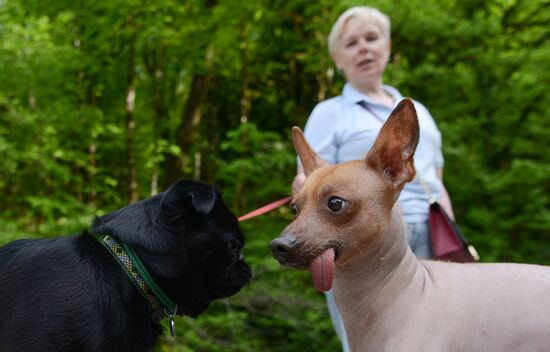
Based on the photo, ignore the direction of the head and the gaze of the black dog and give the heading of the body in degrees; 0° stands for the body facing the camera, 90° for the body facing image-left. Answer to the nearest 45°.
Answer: approximately 270°

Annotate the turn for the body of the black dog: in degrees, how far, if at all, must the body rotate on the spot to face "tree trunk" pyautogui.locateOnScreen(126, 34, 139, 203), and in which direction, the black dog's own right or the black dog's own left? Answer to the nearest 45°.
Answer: approximately 90° to the black dog's own left

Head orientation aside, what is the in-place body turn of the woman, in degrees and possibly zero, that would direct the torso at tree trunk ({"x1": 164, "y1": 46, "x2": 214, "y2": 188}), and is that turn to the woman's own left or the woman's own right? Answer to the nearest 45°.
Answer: approximately 135° to the woman's own right

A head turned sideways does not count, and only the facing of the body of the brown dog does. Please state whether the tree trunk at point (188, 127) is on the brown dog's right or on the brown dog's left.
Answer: on the brown dog's right

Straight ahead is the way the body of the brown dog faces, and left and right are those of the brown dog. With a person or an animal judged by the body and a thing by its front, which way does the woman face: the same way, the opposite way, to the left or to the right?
to the left

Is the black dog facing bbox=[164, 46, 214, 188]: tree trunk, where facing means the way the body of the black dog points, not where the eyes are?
no

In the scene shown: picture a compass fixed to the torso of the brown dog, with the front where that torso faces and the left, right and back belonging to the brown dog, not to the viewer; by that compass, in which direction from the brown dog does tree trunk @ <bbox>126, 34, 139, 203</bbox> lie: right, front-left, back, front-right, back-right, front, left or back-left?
front-right

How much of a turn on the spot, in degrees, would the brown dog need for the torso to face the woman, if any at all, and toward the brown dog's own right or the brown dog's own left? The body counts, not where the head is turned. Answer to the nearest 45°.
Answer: approximately 90° to the brown dog's own right

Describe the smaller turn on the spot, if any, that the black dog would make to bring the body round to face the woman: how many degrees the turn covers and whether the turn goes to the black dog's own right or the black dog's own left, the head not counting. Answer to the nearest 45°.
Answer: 0° — it already faces them

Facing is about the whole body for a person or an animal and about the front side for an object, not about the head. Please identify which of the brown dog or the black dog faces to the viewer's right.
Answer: the black dog

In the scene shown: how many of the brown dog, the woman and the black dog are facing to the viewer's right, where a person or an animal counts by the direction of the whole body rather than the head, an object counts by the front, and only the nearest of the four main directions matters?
1

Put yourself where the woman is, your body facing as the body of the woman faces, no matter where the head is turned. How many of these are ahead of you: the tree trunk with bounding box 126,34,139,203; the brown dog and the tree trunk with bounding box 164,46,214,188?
1

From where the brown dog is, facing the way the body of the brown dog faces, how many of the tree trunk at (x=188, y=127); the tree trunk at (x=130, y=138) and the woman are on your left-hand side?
0

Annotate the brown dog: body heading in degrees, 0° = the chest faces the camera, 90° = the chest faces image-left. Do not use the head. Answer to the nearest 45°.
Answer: approximately 90°

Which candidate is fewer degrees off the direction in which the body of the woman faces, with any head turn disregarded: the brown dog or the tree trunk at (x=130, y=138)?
the brown dog

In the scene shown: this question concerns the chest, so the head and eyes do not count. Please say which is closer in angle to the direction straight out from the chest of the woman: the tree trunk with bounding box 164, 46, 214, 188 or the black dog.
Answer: the black dog

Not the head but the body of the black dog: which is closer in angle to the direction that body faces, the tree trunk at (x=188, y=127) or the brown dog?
the brown dog

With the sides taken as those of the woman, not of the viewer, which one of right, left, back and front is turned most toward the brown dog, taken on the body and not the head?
front

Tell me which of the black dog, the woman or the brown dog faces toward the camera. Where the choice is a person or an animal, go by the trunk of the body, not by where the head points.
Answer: the woman

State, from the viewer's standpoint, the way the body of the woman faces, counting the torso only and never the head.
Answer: toward the camera
